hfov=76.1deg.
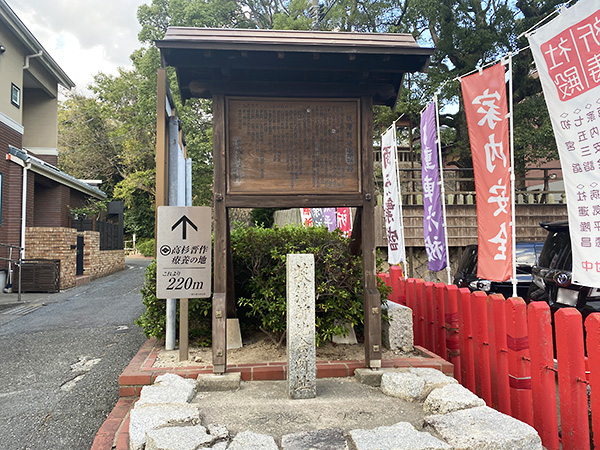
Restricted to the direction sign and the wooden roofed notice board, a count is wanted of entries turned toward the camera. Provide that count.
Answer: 2

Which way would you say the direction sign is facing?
toward the camera

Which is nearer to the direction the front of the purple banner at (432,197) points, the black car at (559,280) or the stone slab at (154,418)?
the stone slab

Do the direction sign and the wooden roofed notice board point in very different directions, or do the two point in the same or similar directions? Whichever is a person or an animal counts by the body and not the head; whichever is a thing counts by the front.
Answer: same or similar directions

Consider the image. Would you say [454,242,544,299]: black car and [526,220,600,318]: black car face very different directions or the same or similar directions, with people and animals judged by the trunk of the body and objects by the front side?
same or similar directions

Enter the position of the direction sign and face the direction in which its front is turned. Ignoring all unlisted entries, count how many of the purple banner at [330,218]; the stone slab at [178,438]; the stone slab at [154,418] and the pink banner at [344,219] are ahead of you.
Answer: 2

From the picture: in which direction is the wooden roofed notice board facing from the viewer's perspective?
toward the camera

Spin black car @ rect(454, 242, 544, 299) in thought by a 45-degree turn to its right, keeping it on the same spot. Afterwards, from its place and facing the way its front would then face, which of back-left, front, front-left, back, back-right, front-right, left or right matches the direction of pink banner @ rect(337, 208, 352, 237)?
front-right

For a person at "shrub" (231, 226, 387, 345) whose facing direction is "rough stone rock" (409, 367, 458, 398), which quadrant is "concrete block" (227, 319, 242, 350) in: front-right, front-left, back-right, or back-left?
back-right

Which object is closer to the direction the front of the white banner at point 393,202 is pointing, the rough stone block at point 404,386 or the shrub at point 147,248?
the rough stone block

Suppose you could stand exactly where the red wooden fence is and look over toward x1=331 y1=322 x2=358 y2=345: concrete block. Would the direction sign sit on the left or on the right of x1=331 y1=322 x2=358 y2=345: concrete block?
left
